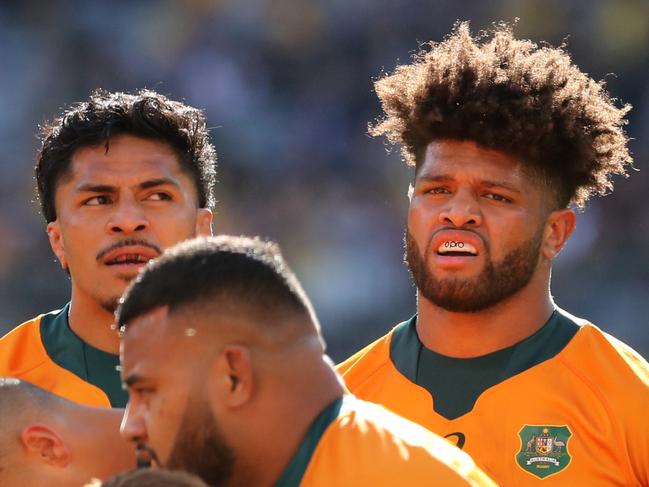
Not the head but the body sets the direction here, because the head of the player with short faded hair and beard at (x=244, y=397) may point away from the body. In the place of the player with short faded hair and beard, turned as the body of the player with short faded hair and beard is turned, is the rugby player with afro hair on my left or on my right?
on my right

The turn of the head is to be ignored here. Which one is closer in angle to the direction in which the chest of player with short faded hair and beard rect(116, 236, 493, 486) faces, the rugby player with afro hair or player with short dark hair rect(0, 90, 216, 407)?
the player with short dark hair

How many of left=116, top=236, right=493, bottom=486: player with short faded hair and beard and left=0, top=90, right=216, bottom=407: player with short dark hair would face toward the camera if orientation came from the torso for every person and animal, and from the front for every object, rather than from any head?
1

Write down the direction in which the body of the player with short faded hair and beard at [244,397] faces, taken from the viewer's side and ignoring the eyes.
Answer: to the viewer's left

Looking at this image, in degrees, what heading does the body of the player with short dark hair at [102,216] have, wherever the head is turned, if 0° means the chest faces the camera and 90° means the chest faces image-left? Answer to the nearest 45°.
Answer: approximately 0°

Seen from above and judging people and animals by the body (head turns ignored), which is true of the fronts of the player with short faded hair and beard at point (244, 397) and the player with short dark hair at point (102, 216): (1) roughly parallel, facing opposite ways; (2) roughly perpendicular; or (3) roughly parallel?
roughly perpendicular

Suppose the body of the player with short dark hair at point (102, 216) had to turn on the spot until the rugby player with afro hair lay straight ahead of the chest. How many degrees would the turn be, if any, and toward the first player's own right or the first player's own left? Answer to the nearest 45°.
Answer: approximately 90° to the first player's own left

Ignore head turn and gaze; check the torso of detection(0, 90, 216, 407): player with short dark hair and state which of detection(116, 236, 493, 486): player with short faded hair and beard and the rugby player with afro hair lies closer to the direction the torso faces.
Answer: the player with short faded hair and beard
